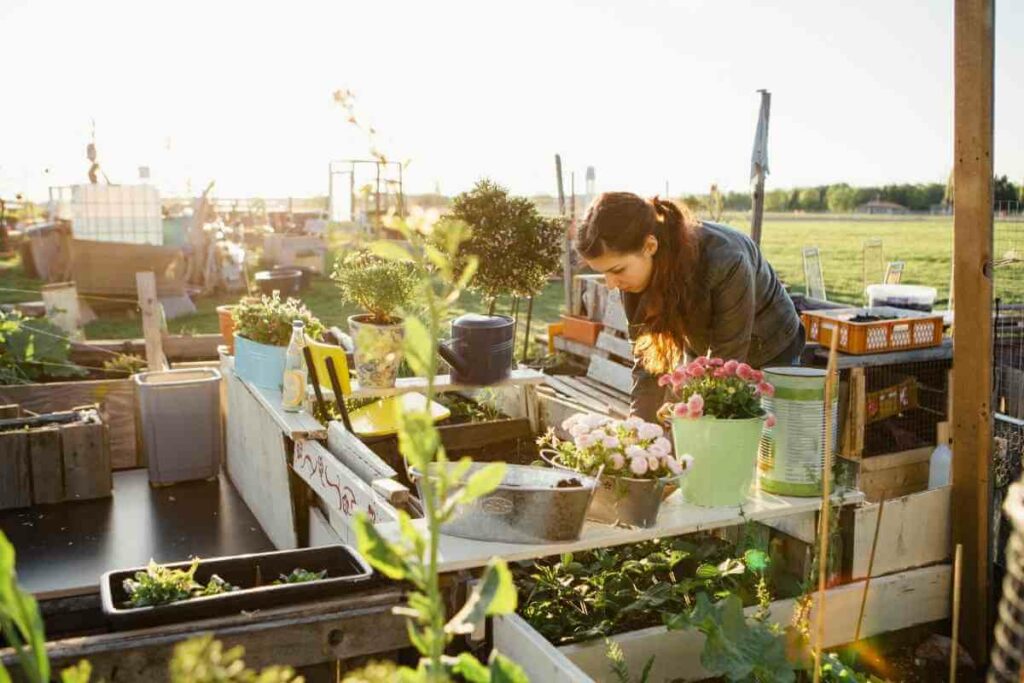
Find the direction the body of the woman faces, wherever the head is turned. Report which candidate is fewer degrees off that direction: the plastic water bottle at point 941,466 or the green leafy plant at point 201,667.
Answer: the green leafy plant

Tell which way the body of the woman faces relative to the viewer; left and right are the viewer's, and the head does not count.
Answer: facing the viewer and to the left of the viewer

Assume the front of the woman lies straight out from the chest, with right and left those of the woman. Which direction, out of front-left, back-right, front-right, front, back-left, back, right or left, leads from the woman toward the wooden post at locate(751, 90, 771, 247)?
back-right

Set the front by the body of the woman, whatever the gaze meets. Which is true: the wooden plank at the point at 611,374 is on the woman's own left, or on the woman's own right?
on the woman's own right

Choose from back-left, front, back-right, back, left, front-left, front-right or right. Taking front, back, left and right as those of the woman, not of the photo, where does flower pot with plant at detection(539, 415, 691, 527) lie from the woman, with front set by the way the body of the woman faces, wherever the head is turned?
front-left

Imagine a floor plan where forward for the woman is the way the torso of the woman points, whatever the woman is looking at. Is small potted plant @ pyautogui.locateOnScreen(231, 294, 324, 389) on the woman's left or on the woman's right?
on the woman's right

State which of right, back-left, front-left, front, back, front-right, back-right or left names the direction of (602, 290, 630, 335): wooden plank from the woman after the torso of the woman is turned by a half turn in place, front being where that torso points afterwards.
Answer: front-left

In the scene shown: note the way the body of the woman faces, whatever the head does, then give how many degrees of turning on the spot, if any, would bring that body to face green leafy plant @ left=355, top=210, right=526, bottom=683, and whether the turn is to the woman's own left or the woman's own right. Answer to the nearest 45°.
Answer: approximately 45° to the woman's own left

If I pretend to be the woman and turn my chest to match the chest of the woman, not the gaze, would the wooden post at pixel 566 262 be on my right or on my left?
on my right

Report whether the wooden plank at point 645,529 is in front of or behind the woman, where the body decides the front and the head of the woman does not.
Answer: in front

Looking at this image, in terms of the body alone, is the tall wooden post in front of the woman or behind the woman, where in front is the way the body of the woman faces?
behind

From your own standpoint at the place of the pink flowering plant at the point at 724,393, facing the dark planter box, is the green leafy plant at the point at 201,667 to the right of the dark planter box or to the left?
left
